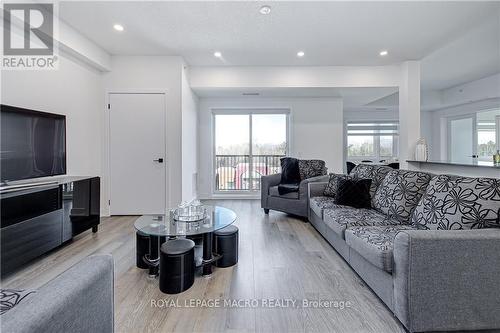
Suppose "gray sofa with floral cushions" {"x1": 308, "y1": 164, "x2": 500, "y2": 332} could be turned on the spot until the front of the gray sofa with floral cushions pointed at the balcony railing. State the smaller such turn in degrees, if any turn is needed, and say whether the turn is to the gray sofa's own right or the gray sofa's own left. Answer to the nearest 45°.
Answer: approximately 45° to the gray sofa's own right

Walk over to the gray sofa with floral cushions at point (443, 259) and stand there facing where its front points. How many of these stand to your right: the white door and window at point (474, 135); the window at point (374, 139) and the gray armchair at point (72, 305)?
2

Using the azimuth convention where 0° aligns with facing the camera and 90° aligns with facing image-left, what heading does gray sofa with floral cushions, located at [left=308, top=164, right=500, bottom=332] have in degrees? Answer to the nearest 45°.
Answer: approximately 90°

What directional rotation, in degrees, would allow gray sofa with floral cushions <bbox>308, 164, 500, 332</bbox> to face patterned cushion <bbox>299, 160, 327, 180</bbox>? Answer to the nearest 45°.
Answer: approximately 45° to its right

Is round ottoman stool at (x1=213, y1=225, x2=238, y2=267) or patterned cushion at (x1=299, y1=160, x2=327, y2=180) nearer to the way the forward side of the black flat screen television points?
the round ottoman stool

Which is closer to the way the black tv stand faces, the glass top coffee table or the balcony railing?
the glass top coffee table

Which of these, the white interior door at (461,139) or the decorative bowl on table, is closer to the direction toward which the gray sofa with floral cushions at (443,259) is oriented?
the decorative bowl on table

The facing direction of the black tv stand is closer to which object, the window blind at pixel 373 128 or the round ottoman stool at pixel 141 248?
the round ottoman stool

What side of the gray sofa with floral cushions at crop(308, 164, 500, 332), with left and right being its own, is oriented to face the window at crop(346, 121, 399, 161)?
right

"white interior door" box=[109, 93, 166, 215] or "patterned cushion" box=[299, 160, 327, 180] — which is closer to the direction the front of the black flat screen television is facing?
the patterned cushion
